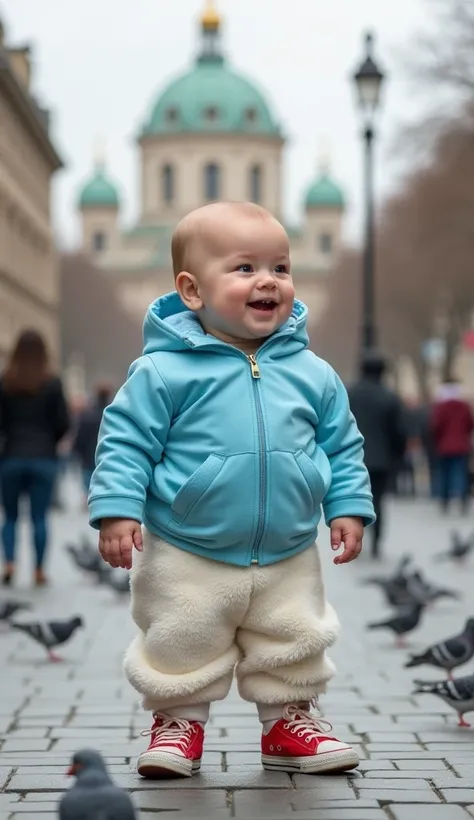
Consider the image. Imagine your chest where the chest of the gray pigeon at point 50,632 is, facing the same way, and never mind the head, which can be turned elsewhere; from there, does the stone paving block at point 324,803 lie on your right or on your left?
on your right

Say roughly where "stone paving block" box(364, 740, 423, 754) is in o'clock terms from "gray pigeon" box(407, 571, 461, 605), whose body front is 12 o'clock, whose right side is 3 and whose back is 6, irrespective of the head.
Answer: The stone paving block is roughly at 9 o'clock from the gray pigeon.

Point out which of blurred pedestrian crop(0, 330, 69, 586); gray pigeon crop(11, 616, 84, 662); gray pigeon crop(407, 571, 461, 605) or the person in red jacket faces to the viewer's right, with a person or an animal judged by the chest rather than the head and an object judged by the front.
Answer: gray pigeon crop(11, 616, 84, 662)

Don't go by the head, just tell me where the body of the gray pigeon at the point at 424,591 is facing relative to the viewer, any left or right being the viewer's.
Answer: facing to the left of the viewer

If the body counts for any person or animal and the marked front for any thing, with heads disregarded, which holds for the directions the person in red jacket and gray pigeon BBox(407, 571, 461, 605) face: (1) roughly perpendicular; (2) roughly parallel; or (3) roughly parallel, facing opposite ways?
roughly perpendicular

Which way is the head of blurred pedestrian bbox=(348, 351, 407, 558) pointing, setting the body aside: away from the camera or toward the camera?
away from the camera

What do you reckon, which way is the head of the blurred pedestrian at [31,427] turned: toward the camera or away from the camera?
away from the camera

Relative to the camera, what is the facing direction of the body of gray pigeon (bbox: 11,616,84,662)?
to the viewer's right

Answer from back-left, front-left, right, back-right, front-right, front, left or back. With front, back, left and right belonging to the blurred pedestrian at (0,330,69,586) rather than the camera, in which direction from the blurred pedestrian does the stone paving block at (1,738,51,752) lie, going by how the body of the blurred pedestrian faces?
back

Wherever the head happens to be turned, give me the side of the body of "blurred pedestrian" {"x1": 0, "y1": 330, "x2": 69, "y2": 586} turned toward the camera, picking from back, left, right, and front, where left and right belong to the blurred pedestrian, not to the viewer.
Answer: back

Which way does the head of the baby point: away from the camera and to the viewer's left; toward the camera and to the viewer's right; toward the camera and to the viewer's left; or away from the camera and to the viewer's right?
toward the camera and to the viewer's right
